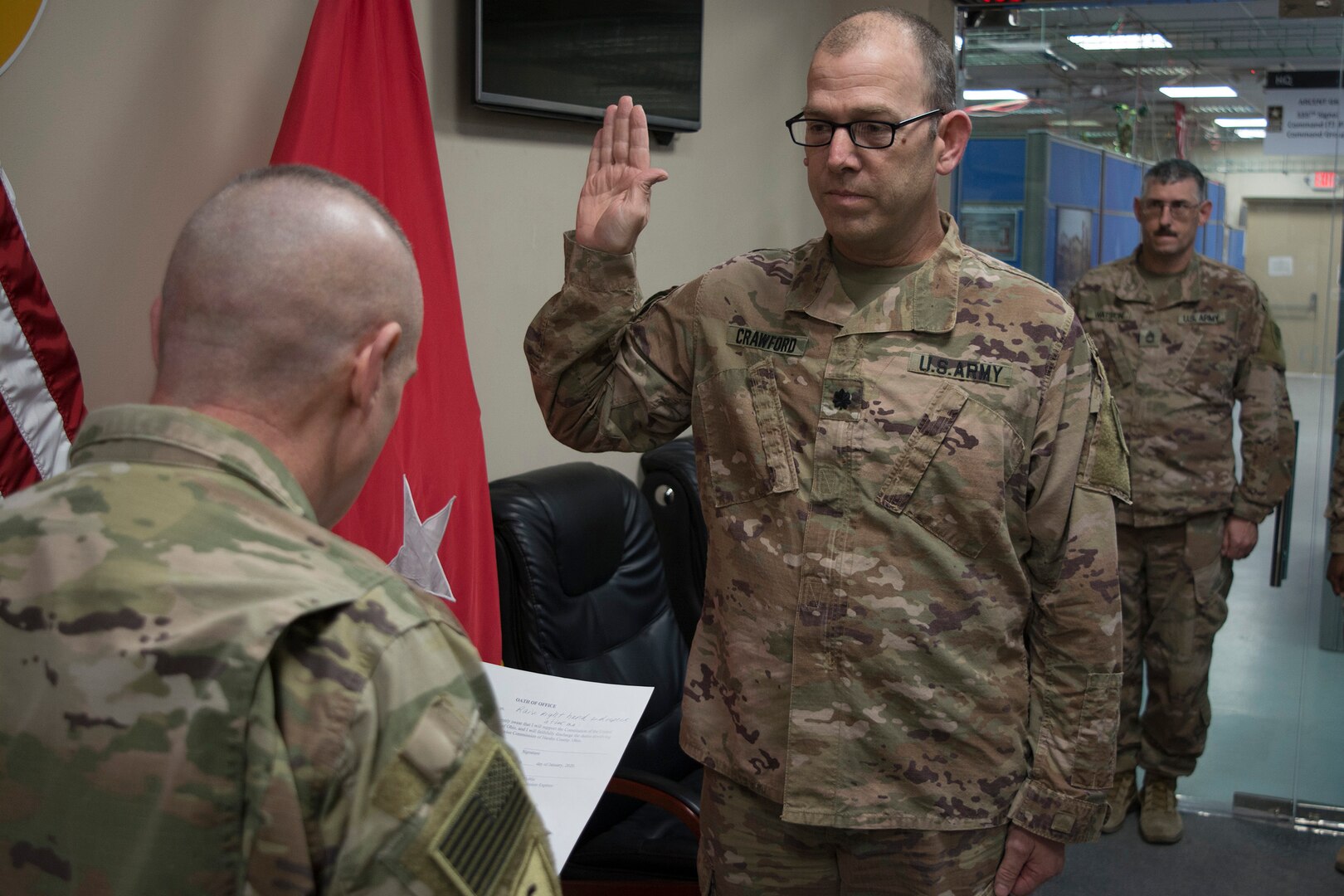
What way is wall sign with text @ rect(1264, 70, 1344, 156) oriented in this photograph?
toward the camera

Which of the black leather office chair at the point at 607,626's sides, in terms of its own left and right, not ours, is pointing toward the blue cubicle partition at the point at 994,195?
left

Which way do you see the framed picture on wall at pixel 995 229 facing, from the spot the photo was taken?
facing the viewer

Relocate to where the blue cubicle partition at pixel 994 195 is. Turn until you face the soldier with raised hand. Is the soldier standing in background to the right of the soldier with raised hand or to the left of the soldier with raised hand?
left

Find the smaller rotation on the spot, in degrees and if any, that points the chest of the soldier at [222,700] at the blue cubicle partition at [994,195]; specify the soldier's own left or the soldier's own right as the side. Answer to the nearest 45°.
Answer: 0° — they already face it

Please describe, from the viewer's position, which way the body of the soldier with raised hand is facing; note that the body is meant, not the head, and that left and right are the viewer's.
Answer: facing the viewer and to the left of the viewer

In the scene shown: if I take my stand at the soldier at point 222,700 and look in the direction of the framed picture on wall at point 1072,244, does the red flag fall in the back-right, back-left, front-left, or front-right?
front-left

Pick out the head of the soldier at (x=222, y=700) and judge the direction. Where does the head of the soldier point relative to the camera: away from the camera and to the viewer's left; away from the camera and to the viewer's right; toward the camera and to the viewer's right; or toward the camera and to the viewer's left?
away from the camera and to the viewer's right

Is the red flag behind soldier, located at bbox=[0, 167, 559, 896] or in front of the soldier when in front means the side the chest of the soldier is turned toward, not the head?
in front

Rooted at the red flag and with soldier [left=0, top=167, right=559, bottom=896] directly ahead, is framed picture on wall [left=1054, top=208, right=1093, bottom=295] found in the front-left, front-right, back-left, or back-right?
back-left

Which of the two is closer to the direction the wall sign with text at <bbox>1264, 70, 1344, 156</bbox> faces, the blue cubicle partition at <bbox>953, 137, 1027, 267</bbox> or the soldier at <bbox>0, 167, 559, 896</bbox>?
the soldier
